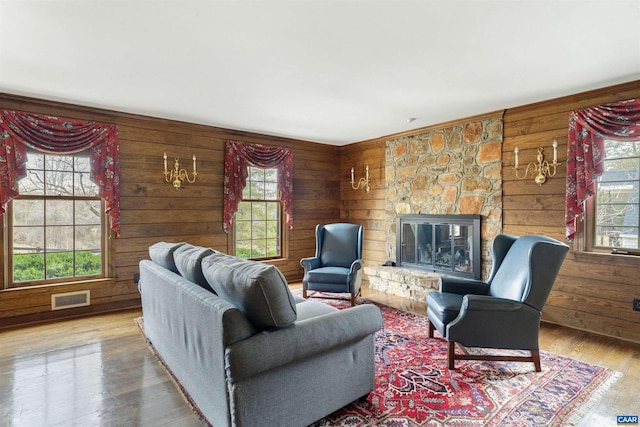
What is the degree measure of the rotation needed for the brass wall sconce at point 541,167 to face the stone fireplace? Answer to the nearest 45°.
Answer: approximately 45° to its right

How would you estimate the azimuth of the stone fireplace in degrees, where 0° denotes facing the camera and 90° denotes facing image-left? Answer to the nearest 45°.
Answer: approximately 45°

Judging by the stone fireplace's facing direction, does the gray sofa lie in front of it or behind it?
in front

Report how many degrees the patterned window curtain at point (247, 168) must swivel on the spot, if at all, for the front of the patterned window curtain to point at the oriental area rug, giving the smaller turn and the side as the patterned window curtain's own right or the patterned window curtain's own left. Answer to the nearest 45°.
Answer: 0° — it already faces it

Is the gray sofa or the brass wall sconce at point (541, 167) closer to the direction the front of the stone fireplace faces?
the gray sofa

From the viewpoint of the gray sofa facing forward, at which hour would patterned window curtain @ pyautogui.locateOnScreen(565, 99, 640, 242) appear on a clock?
The patterned window curtain is roughly at 1 o'clock from the gray sofa.

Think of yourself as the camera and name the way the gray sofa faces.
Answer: facing away from the viewer and to the right of the viewer

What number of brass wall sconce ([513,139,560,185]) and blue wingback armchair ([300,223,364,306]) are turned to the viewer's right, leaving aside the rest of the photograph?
0

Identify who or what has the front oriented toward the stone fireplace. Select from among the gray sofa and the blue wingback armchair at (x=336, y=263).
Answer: the gray sofa

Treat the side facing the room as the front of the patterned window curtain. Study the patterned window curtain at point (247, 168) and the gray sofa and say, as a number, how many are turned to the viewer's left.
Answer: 0

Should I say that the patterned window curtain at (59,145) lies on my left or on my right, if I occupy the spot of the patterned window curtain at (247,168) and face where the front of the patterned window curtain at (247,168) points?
on my right
